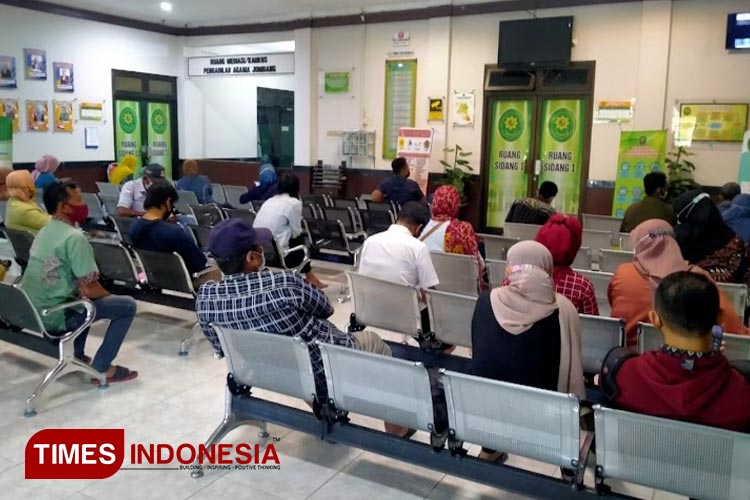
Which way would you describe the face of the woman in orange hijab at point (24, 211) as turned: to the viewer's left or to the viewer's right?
to the viewer's right

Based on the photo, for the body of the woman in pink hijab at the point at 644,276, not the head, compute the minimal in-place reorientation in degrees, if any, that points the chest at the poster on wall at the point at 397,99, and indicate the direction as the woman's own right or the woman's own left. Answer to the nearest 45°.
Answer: approximately 45° to the woman's own left

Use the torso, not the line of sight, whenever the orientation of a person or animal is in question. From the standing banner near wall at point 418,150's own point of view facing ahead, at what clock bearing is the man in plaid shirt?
The man in plaid shirt is roughly at 12 o'clock from the standing banner near wall.

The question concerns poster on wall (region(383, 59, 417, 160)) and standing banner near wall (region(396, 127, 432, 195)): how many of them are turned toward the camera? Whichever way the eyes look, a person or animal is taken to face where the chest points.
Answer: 2

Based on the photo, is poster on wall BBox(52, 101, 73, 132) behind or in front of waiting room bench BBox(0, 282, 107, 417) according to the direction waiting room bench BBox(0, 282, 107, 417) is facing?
in front

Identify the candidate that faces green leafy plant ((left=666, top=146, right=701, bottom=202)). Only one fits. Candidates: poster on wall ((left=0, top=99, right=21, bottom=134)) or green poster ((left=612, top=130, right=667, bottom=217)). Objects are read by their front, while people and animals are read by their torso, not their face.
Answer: the poster on wall

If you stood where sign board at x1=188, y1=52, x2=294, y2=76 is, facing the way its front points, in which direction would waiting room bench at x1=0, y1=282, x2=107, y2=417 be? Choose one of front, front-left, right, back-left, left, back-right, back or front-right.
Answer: front

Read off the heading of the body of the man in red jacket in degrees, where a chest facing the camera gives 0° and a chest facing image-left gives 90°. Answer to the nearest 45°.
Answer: approximately 180°

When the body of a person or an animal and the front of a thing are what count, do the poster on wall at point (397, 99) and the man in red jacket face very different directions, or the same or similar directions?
very different directions

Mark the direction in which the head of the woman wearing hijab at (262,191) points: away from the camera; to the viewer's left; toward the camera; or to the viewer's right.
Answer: away from the camera

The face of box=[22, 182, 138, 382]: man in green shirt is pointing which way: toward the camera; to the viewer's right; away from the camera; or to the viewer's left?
to the viewer's right

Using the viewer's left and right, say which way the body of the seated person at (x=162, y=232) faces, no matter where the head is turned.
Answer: facing away from the viewer and to the right of the viewer

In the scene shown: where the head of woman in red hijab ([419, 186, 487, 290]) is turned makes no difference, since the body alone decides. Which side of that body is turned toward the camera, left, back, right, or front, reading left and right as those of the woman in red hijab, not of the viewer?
back

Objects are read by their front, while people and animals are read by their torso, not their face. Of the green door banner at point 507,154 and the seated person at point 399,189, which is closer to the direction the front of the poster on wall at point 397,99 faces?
the seated person

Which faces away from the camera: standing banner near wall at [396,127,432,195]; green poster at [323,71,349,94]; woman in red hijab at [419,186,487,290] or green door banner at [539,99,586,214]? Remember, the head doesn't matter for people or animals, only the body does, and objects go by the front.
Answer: the woman in red hijab

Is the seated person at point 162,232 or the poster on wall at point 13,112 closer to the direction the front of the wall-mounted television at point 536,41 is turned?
the seated person

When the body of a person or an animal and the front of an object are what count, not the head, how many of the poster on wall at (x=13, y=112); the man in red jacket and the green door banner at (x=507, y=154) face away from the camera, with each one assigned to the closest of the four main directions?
1

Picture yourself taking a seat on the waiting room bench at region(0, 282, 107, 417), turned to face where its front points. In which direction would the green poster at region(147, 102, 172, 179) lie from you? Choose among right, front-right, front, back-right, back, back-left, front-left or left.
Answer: front-left

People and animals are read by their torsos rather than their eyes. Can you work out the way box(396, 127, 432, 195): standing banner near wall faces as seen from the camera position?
facing the viewer

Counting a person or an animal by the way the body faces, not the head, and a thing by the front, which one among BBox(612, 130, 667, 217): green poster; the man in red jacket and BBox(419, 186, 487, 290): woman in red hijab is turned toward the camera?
the green poster
